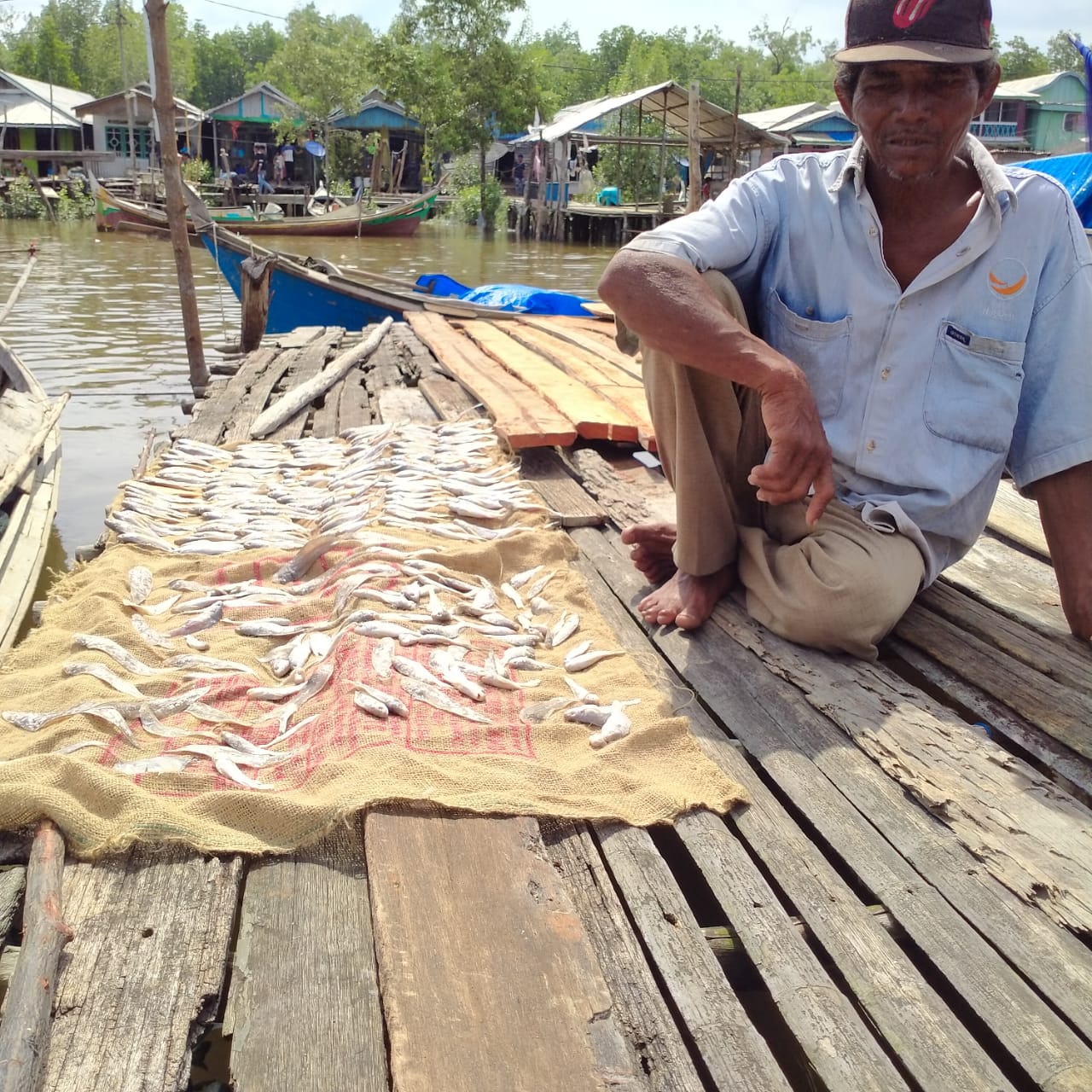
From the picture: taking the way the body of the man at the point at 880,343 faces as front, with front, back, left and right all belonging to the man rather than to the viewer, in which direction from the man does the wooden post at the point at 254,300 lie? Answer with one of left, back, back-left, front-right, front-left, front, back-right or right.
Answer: back-right

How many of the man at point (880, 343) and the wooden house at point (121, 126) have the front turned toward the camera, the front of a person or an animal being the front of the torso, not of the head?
2

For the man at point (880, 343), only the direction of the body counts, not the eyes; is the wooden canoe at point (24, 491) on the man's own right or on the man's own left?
on the man's own right

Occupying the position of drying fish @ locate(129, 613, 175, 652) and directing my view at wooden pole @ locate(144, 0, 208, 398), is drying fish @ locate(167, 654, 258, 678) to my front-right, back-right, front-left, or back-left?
back-right

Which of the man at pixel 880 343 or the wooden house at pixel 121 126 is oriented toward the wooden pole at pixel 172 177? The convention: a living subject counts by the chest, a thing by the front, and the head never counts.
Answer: the wooden house

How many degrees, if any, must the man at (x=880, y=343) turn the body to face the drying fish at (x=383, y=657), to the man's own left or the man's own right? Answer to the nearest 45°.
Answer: approximately 45° to the man's own right

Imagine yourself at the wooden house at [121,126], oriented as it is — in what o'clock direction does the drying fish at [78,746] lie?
The drying fish is roughly at 12 o'clock from the wooden house.

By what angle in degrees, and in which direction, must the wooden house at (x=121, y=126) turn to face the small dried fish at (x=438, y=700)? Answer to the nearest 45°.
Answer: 0° — it already faces it

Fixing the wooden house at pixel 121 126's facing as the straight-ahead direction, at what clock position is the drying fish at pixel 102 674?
The drying fish is roughly at 12 o'clock from the wooden house.

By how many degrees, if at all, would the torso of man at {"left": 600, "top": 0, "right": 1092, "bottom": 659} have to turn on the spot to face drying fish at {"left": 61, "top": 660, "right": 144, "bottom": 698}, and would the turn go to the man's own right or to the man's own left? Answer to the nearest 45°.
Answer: approximately 45° to the man's own right

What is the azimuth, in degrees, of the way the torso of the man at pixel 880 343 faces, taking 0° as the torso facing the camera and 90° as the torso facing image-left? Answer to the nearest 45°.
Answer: approximately 0°
